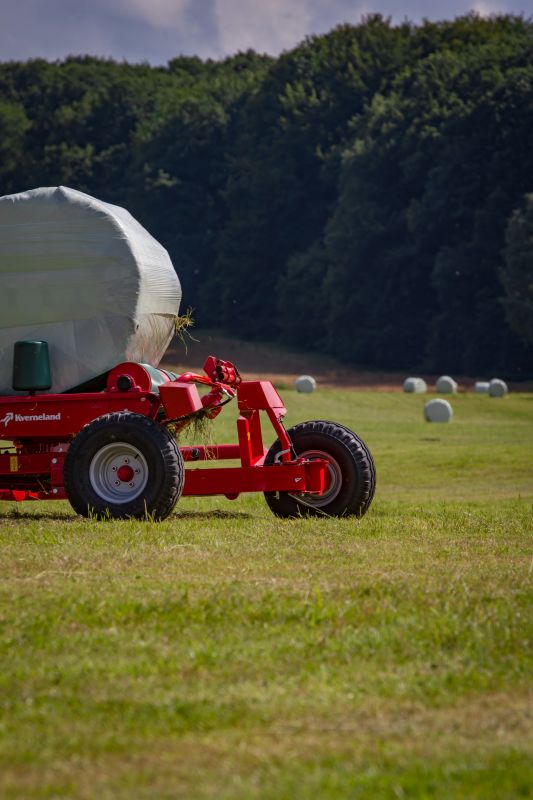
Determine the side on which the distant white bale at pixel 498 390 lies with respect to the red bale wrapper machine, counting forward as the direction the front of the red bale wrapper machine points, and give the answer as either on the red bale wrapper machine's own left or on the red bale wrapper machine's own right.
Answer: on the red bale wrapper machine's own right

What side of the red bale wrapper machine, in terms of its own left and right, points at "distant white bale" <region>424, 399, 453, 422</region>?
right

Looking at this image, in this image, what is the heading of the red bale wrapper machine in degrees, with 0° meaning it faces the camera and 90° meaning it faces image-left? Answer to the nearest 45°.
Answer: approximately 90°
